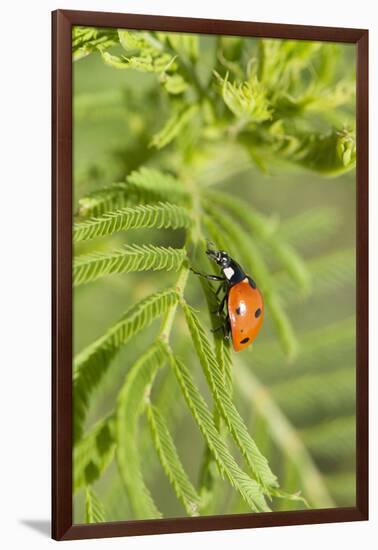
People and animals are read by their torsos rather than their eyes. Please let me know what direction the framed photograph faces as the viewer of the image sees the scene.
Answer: facing the viewer and to the right of the viewer
